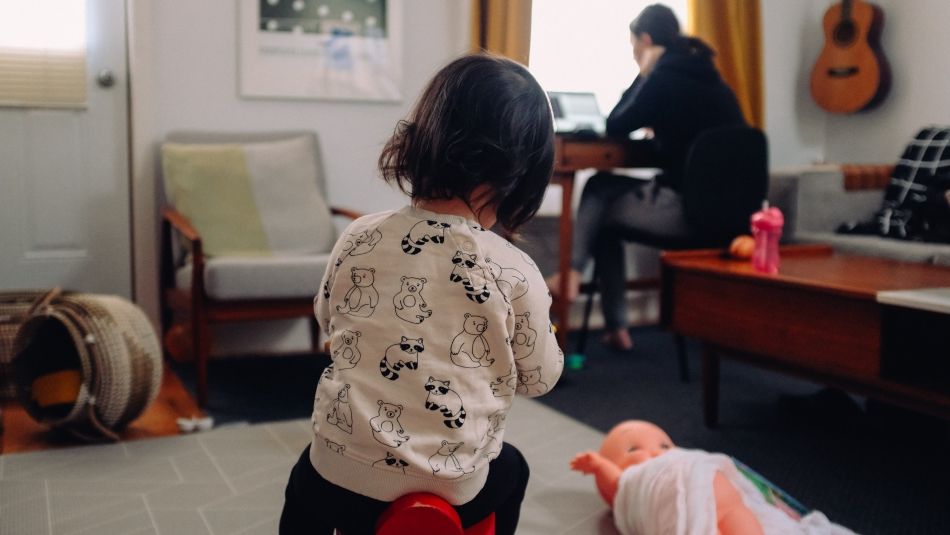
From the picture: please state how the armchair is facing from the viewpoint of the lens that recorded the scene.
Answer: facing the viewer and to the right of the viewer

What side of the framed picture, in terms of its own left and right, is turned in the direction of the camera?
front

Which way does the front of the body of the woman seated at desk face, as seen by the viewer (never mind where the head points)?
to the viewer's left

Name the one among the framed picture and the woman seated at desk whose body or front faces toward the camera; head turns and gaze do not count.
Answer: the framed picture

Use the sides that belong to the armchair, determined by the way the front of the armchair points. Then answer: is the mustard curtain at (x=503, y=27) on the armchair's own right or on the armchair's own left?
on the armchair's own left

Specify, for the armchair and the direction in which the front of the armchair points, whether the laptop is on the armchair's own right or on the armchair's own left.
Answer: on the armchair's own left

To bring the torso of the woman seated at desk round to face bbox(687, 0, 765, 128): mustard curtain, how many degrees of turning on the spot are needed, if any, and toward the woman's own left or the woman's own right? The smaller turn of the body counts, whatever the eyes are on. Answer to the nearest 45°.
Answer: approximately 90° to the woman's own right

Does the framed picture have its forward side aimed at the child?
yes

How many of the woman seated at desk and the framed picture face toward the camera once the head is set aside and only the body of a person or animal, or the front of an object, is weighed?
1

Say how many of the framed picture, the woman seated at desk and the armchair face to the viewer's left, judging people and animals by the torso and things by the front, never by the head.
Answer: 1

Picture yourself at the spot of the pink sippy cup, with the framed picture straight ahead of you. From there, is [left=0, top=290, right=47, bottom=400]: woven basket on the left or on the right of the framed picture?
left

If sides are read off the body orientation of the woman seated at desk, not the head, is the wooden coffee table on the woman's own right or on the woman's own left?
on the woman's own left
